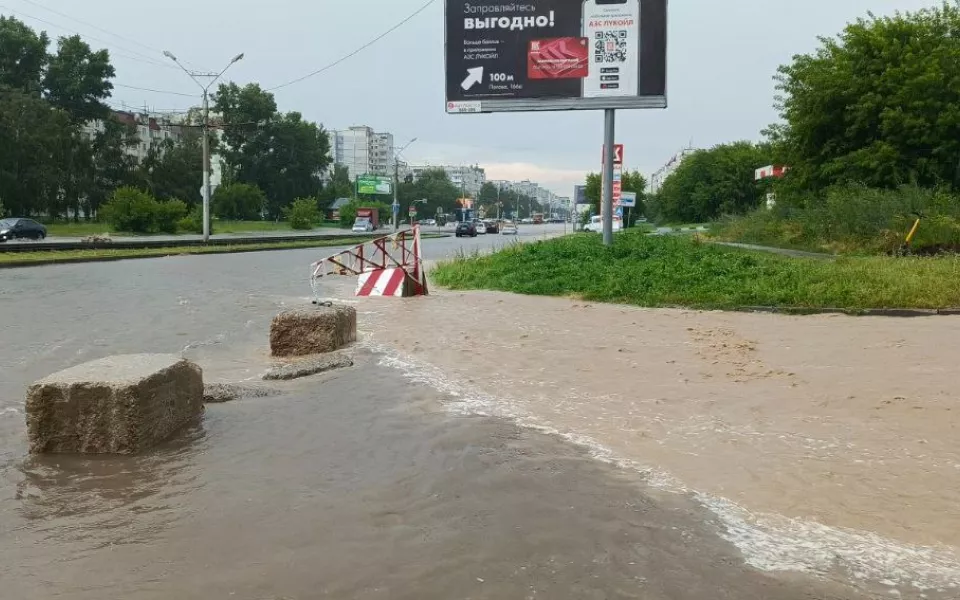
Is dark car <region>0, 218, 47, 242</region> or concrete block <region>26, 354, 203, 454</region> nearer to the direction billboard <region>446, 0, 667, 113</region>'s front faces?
the concrete block

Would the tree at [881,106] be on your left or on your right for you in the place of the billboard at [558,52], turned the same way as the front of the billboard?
on your left

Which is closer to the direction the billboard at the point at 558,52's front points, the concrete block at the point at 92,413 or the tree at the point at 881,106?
the concrete block

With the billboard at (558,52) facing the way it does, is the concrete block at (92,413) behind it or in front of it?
in front

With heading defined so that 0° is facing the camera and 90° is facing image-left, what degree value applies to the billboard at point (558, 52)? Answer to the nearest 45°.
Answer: approximately 0°

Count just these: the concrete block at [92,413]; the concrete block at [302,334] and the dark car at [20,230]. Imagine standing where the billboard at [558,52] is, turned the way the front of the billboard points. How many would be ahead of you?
2

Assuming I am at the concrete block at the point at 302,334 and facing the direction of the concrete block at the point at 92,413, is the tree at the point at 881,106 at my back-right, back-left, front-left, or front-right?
back-left

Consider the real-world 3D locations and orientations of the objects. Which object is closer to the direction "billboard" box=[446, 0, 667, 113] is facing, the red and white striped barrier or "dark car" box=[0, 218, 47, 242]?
the red and white striped barrier

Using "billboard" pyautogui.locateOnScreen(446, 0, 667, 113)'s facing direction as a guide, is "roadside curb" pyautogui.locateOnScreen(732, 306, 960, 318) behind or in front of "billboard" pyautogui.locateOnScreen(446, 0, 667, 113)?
in front

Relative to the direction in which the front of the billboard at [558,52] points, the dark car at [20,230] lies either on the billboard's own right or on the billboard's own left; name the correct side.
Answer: on the billboard's own right

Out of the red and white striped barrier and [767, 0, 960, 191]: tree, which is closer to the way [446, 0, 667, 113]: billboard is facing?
the red and white striped barrier
